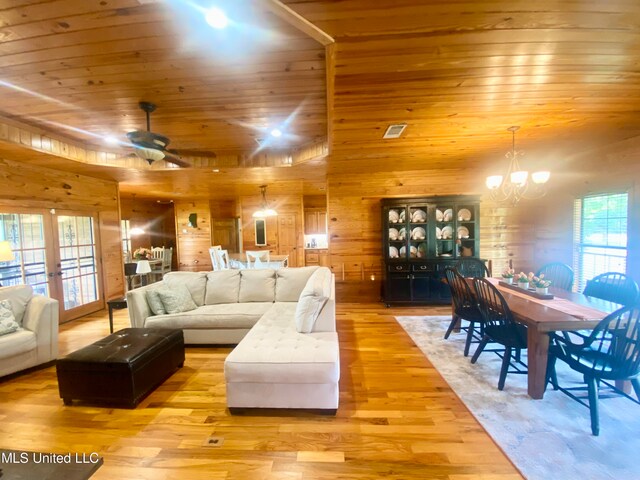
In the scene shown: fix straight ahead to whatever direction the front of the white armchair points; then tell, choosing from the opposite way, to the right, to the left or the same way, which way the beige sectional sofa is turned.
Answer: to the right

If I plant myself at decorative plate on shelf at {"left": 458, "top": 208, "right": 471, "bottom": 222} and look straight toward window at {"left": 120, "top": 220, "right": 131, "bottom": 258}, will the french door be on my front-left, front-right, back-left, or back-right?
front-left

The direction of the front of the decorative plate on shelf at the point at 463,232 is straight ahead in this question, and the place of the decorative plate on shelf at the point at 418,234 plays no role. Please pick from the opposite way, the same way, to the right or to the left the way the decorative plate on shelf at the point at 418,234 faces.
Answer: the same way

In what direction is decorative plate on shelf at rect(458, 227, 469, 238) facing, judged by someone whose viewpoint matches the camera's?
facing the viewer

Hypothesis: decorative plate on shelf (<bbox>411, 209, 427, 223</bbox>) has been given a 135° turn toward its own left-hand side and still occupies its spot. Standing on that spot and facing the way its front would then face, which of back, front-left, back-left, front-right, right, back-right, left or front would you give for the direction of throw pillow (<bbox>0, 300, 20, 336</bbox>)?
back

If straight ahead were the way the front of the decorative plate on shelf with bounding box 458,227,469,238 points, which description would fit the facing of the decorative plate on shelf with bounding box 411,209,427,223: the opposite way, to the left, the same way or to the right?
the same way

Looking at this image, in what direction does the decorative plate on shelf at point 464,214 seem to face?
toward the camera

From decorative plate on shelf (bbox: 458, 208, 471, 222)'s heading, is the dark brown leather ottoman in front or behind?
in front

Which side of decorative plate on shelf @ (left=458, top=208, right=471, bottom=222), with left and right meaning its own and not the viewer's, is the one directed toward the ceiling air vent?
front

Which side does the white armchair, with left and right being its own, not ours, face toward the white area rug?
front

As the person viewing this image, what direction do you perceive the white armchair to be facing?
facing the viewer and to the right of the viewer
